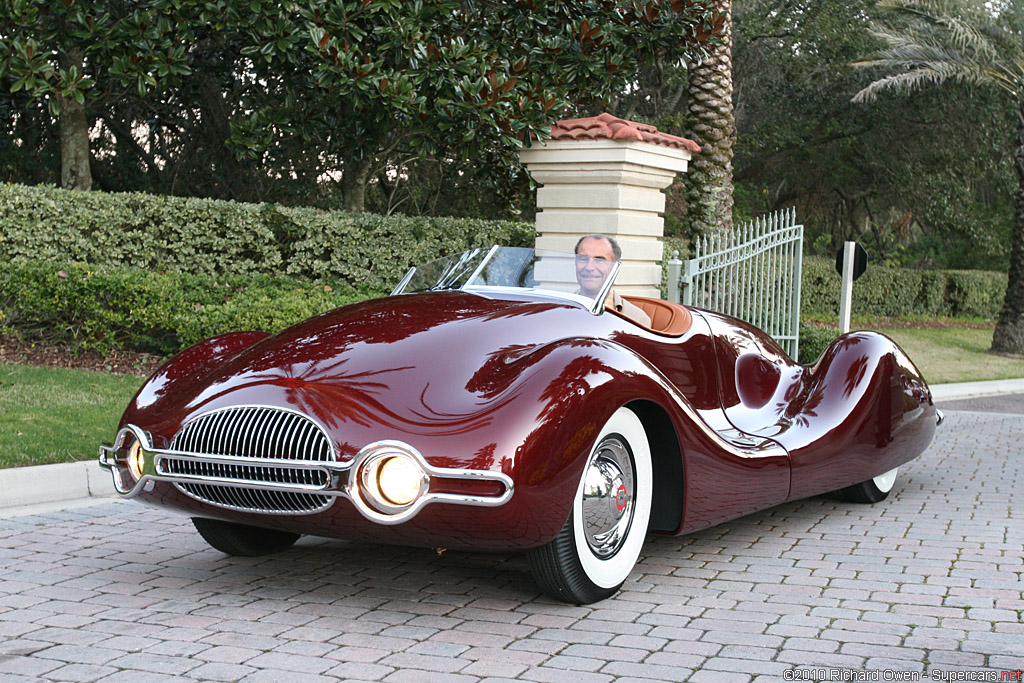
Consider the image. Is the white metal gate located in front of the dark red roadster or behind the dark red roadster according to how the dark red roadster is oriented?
behind

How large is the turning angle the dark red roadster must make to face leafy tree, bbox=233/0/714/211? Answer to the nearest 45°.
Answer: approximately 135° to its right

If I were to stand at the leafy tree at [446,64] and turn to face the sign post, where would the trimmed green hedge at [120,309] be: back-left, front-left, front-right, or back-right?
back-right

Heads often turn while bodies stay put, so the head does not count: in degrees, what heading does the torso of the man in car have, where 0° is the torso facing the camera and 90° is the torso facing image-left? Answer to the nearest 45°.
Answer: approximately 45°

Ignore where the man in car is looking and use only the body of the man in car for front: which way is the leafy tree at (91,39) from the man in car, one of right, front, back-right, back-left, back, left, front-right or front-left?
right

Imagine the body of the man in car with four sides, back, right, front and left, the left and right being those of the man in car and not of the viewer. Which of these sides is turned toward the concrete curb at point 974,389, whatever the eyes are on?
back

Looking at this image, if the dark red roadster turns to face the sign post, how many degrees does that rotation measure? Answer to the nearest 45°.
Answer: approximately 180°

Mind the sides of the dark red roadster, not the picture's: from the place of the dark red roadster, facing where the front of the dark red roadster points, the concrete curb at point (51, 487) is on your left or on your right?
on your right

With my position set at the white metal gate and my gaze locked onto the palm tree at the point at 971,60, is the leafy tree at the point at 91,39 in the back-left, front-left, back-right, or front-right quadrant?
back-left

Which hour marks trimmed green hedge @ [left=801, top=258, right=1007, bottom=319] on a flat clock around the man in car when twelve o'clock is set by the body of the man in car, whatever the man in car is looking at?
The trimmed green hedge is roughly at 5 o'clock from the man in car.

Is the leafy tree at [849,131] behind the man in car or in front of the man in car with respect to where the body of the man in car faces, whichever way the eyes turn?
behind

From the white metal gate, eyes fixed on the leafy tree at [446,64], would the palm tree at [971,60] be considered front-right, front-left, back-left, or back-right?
back-right
